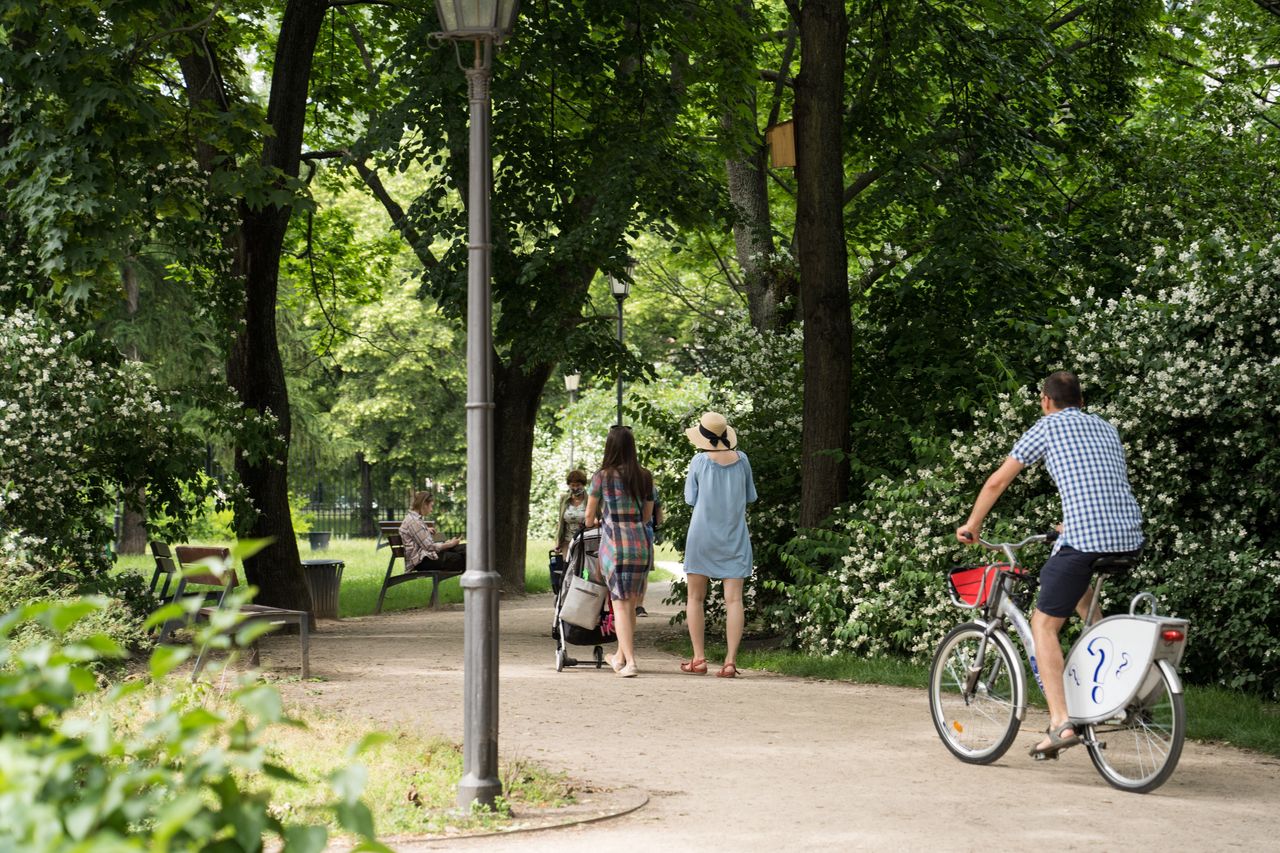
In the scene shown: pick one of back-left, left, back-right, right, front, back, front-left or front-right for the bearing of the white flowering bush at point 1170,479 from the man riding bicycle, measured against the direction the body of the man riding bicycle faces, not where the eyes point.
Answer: front-right

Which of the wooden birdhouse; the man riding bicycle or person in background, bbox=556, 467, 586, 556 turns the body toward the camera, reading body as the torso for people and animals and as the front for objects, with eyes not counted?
the person in background

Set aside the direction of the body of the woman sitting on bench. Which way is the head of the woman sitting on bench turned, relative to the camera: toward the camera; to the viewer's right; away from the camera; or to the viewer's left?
to the viewer's right

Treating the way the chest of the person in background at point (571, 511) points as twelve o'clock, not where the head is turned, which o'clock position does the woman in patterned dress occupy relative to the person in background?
The woman in patterned dress is roughly at 12 o'clock from the person in background.

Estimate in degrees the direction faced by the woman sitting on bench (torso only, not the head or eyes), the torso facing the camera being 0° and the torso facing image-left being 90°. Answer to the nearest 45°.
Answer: approximately 270°

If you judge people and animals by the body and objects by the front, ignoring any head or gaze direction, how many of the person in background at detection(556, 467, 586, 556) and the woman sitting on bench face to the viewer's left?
0

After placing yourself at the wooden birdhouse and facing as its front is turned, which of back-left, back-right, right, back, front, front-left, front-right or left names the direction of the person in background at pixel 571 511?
front-right

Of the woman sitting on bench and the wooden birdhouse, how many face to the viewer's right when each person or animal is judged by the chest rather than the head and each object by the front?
1

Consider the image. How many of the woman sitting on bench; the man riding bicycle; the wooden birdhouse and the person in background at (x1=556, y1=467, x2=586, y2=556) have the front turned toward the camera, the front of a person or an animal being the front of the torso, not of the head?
1

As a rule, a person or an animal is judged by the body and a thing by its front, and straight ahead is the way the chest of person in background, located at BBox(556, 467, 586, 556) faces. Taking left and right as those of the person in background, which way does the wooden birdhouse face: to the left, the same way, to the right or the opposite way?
to the right

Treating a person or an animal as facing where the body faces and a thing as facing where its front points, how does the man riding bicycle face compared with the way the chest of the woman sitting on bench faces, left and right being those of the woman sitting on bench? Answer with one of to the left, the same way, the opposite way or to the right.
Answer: to the left

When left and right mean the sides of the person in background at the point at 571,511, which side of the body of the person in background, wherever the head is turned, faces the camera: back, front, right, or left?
front

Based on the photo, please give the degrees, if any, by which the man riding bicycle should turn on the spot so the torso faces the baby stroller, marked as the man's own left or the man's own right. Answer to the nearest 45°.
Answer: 0° — they already face it

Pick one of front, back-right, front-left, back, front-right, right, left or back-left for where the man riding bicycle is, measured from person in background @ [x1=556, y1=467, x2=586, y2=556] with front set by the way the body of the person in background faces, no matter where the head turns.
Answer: front

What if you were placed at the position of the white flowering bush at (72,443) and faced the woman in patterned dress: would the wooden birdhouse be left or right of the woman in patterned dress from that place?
left

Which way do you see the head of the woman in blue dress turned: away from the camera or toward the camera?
away from the camera

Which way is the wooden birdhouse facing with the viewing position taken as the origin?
facing to the left of the viewer
